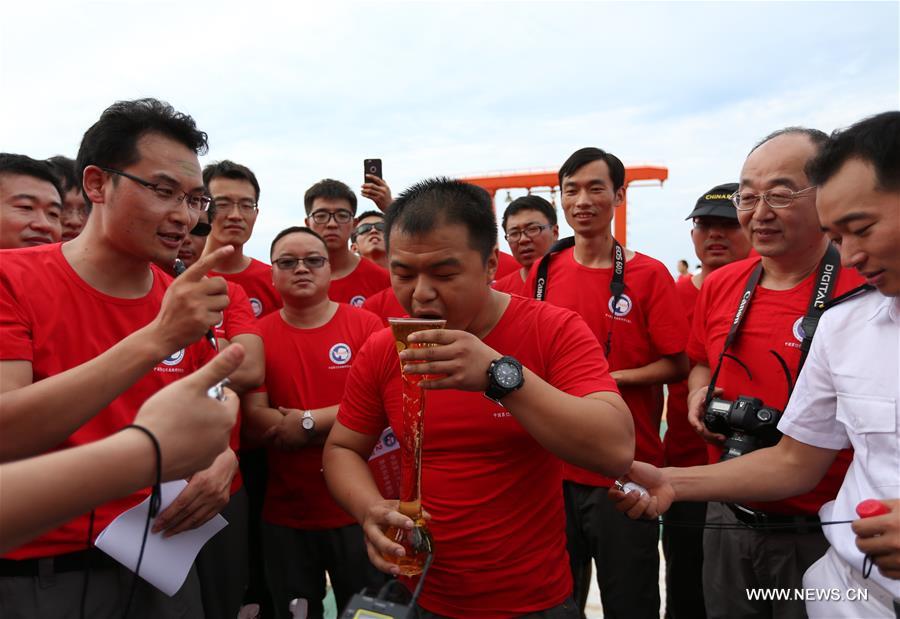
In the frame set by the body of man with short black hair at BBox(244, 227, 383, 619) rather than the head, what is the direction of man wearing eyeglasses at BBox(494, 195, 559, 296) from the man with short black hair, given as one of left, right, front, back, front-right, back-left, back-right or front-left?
back-left

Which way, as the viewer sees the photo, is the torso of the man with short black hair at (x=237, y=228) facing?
toward the camera

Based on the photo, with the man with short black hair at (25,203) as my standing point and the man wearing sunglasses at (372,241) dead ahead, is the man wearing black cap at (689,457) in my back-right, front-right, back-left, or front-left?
front-right

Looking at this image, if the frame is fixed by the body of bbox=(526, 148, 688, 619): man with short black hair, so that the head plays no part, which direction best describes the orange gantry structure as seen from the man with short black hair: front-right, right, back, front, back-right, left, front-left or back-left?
back-right

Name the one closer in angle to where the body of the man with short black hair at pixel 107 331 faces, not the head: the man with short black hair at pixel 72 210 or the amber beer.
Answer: the amber beer

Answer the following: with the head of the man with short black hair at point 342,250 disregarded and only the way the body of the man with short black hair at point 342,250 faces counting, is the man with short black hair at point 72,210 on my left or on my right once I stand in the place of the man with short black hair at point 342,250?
on my right

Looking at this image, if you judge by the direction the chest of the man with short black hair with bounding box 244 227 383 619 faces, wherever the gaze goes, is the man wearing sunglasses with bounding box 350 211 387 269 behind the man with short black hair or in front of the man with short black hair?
behind

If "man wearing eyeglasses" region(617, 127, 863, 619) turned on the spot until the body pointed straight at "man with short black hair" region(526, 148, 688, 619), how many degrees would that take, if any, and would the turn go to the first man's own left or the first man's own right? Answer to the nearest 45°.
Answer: approximately 90° to the first man's own right

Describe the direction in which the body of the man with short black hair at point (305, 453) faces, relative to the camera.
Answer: toward the camera

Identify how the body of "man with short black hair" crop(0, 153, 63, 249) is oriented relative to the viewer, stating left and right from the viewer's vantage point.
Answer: facing the viewer and to the right of the viewer

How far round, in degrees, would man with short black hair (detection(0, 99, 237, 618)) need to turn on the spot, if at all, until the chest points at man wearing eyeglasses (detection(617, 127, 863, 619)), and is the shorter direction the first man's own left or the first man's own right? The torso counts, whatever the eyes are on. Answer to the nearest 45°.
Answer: approximately 45° to the first man's own left

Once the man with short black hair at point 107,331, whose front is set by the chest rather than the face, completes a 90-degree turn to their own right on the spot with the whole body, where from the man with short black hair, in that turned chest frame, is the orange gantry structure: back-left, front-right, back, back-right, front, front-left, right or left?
back

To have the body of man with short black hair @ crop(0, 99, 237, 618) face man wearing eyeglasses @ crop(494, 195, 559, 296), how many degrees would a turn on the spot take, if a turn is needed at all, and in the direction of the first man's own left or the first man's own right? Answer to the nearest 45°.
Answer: approximately 90° to the first man's own left

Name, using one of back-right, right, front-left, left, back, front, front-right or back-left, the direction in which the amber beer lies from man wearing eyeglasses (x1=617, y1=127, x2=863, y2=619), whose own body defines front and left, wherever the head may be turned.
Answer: front

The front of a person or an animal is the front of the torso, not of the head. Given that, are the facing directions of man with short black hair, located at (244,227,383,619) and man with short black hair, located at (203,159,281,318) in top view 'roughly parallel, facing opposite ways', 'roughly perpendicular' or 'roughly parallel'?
roughly parallel

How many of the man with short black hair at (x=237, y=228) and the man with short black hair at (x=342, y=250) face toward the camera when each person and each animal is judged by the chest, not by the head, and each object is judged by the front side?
2

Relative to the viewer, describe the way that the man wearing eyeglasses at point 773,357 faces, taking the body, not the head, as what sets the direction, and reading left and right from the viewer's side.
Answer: facing the viewer and to the left of the viewer

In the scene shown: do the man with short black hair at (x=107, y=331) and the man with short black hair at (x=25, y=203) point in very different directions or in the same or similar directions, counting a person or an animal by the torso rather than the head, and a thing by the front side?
same or similar directions

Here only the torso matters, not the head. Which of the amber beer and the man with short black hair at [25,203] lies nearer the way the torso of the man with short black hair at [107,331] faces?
the amber beer

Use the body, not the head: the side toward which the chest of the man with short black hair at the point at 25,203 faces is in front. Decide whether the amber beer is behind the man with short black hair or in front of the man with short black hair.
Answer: in front
